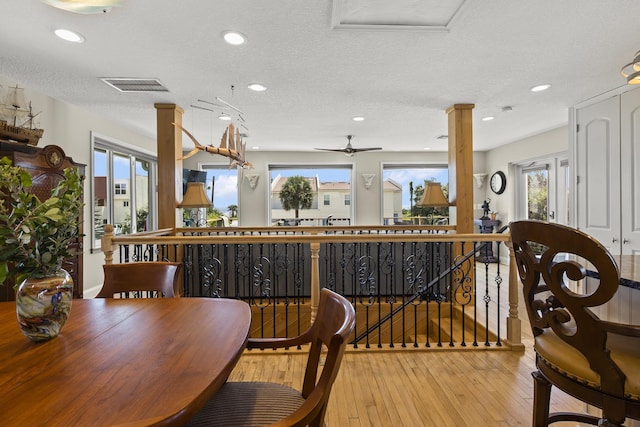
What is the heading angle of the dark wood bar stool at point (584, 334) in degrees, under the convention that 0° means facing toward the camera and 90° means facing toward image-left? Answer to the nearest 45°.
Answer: approximately 225°

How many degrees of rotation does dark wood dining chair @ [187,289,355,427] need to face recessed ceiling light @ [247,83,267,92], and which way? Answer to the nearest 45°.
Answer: approximately 90° to its right

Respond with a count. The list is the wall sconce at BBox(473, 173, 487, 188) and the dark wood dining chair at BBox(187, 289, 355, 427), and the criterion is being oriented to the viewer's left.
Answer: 1

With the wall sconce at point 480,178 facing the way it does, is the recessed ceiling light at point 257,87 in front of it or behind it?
in front

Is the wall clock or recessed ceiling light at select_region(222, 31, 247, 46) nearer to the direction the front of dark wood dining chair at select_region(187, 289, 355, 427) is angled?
the recessed ceiling light

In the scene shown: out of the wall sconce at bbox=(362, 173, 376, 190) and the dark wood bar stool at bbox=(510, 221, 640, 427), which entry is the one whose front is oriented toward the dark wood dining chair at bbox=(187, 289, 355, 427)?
the wall sconce

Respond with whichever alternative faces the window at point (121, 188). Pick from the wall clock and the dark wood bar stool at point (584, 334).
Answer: the wall clock

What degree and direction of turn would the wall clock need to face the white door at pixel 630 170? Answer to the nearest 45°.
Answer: approximately 45° to its left

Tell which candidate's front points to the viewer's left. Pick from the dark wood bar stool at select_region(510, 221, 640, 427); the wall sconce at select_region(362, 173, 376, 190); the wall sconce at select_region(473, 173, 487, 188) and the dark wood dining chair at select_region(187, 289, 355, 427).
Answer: the dark wood dining chair at select_region(187, 289, 355, 427)
